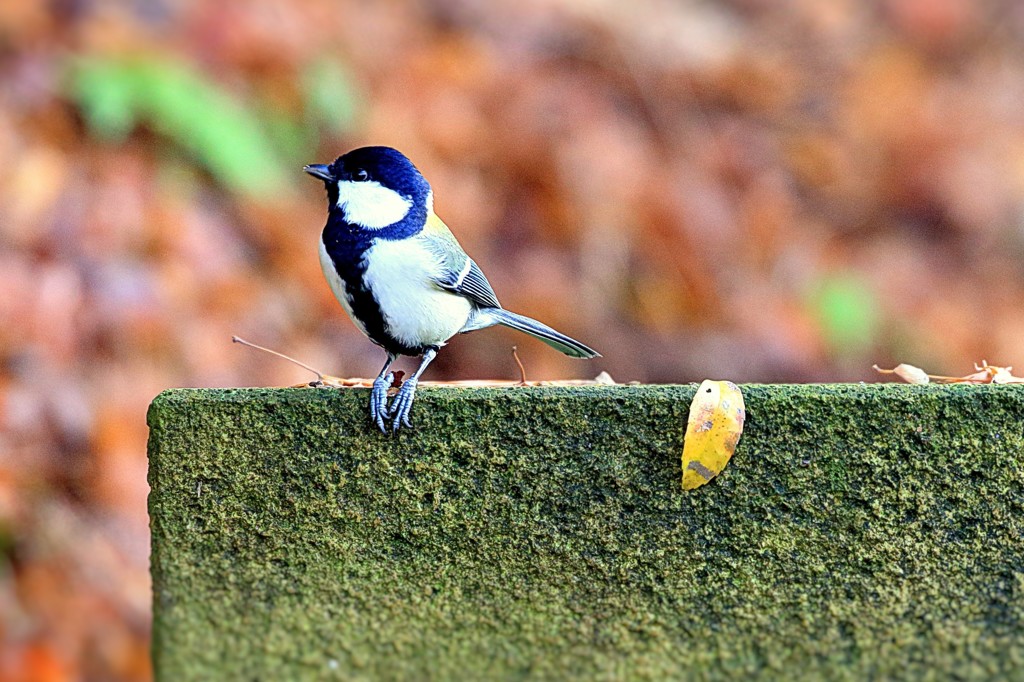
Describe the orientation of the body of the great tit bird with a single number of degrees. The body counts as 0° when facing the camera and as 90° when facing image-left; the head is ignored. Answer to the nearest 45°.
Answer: approximately 45°

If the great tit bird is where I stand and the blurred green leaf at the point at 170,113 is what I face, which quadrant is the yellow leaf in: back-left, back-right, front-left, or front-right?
back-right

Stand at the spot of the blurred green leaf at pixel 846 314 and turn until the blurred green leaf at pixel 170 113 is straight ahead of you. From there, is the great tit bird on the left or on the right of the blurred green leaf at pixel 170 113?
left

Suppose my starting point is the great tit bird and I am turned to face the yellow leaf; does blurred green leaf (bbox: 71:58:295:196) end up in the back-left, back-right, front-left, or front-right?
back-left

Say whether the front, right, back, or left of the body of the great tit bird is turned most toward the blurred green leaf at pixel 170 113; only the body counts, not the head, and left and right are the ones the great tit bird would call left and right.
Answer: right

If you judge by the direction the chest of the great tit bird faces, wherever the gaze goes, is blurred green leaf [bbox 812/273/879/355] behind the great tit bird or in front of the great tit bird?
behind
